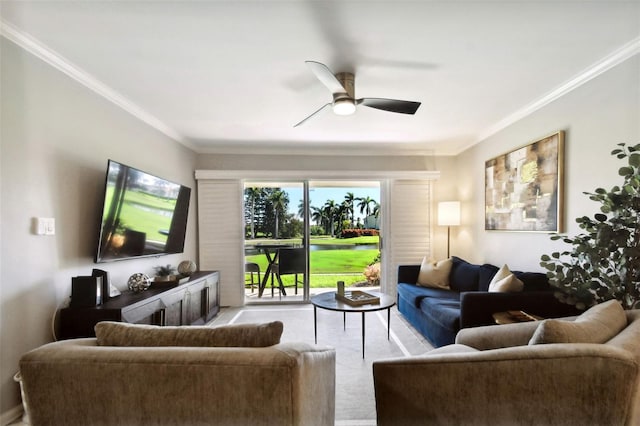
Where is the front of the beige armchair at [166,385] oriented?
away from the camera

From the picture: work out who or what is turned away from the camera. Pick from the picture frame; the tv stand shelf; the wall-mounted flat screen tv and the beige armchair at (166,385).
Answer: the beige armchair

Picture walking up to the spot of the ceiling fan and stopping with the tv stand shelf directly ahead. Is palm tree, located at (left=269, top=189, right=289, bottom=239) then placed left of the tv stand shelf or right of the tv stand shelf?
right

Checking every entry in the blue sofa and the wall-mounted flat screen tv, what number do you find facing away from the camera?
0

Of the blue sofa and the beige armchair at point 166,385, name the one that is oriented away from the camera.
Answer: the beige armchair

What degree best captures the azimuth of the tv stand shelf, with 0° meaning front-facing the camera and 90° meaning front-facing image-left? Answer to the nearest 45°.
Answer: approximately 315°

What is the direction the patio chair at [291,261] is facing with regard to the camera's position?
facing away from the viewer and to the left of the viewer

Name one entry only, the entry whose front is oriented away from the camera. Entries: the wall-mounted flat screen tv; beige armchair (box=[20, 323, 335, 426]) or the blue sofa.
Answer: the beige armchair
